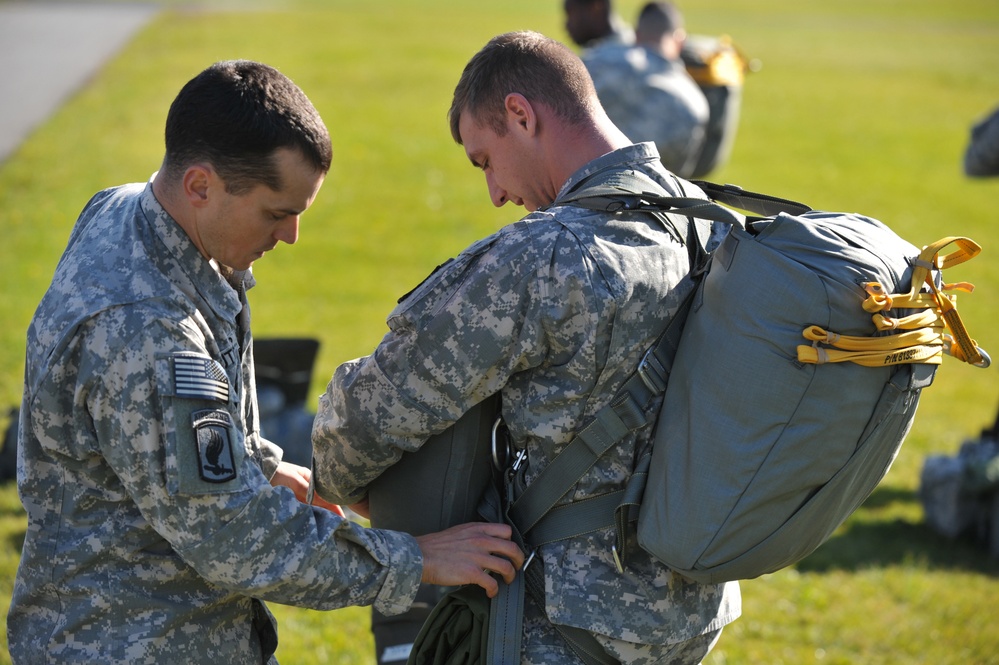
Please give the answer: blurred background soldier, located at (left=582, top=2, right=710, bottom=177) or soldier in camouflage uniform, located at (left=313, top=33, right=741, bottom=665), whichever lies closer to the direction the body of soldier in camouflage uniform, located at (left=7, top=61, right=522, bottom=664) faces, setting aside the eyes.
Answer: the soldier in camouflage uniform

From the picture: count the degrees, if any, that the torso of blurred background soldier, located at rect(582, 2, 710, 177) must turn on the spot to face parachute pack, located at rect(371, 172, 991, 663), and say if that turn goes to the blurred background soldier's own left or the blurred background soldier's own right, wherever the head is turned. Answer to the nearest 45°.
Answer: approximately 135° to the blurred background soldier's own right

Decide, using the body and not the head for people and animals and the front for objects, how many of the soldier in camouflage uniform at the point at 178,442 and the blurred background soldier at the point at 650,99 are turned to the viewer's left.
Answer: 0

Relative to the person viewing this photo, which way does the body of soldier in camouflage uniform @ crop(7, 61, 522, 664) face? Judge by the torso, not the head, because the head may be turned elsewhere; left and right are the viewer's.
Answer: facing to the right of the viewer

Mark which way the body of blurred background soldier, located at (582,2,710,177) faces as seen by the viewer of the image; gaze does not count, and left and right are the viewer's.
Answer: facing away from the viewer and to the right of the viewer

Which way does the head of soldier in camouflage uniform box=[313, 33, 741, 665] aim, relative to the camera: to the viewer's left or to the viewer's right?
to the viewer's left

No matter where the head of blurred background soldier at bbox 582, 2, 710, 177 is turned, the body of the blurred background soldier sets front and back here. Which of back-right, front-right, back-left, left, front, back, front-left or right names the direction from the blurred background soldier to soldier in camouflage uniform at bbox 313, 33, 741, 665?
back-right

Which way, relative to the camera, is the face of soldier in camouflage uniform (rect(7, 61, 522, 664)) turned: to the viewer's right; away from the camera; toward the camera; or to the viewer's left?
to the viewer's right

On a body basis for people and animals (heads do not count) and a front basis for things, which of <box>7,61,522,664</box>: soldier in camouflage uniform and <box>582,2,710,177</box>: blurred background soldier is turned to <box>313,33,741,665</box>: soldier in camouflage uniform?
<box>7,61,522,664</box>: soldier in camouflage uniform
